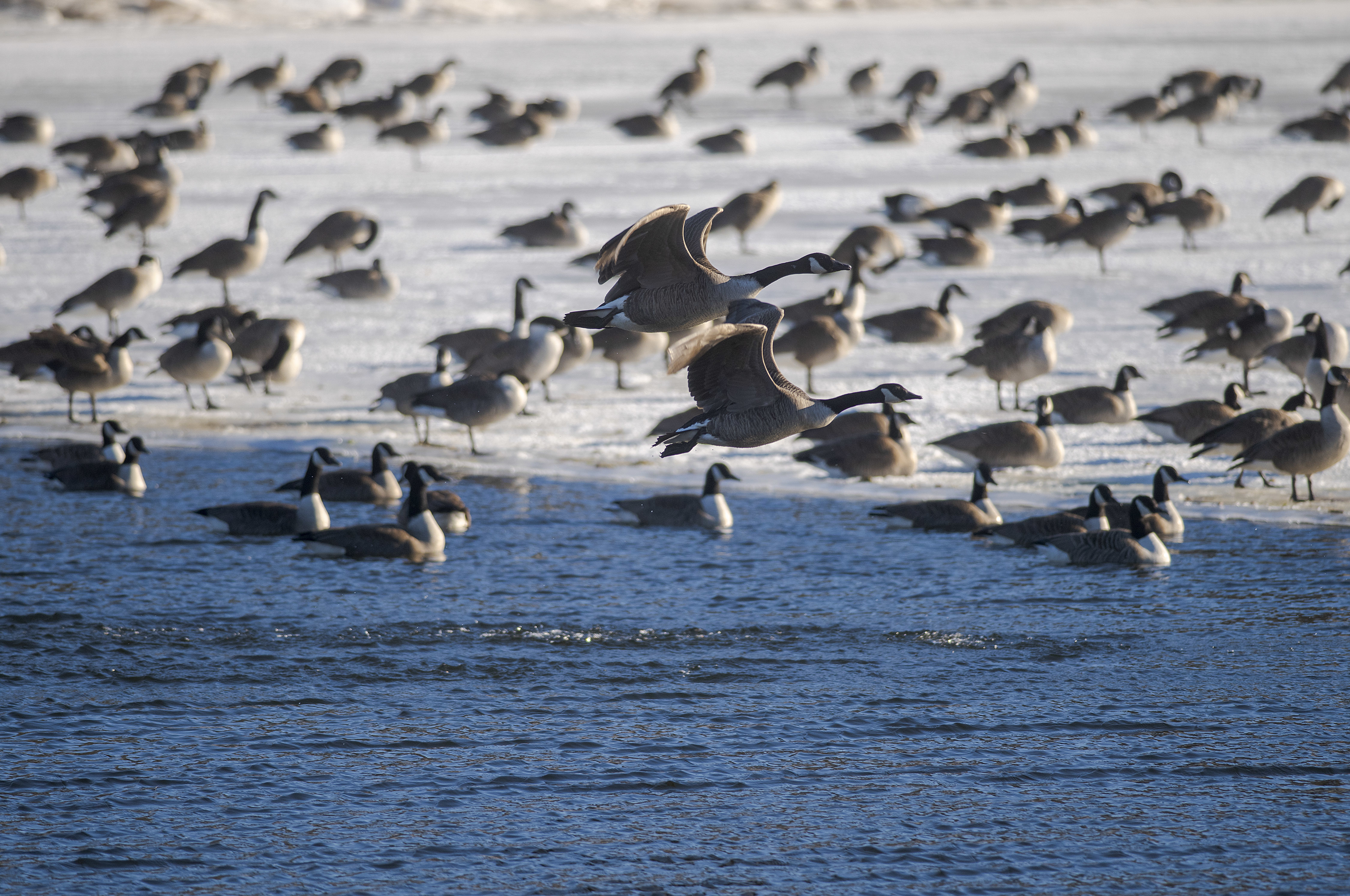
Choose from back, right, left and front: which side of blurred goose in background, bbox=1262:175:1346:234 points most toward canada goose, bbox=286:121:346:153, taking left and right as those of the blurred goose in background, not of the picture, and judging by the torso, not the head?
back

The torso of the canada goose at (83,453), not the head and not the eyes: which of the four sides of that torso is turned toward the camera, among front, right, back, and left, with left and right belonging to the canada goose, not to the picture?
right

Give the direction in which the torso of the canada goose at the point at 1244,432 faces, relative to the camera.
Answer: to the viewer's right

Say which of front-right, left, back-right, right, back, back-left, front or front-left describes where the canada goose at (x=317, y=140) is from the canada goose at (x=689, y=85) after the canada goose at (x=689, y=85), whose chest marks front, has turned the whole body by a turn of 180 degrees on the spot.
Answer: front-left

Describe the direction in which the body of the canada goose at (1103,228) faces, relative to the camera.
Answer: to the viewer's right

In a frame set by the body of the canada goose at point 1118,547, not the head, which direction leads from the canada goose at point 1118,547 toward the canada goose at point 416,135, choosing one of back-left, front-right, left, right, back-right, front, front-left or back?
back-left

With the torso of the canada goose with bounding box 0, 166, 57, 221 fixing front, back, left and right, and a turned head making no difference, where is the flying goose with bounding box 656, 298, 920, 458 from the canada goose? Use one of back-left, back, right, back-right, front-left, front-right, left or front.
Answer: right

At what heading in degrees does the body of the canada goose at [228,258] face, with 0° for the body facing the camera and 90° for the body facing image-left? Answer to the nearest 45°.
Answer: approximately 270°

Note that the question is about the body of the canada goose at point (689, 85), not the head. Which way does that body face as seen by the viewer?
to the viewer's right

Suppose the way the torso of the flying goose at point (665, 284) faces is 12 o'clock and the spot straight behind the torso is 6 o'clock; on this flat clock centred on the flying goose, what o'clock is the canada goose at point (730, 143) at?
The canada goose is roughly at 9 o'clock from the flying goose.

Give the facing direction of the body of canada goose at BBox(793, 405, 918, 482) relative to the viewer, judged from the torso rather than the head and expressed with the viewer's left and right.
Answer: facing to the right of the viewer

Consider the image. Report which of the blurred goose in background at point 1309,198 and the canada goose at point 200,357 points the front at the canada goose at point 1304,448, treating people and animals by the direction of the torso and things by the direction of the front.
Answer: the canada goose at point 200,357
